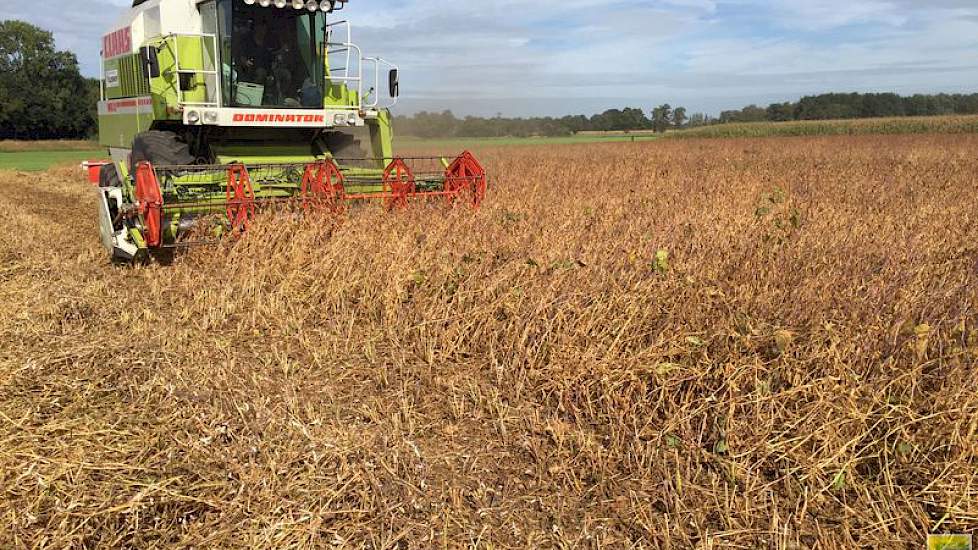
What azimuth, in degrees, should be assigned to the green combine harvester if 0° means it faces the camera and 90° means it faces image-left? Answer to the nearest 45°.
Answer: approximately 315°
